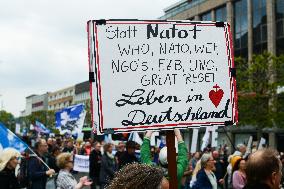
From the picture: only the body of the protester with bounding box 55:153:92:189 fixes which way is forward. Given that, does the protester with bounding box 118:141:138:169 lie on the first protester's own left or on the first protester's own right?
on the first protester's own left

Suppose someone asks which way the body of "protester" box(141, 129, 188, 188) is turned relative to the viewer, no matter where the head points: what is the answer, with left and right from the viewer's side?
facing away from the viewer

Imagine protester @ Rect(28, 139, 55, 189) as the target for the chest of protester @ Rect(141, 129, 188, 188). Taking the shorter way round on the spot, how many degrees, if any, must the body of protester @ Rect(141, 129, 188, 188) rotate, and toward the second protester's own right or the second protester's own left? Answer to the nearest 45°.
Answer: approximately 45° to the second protester's own left
